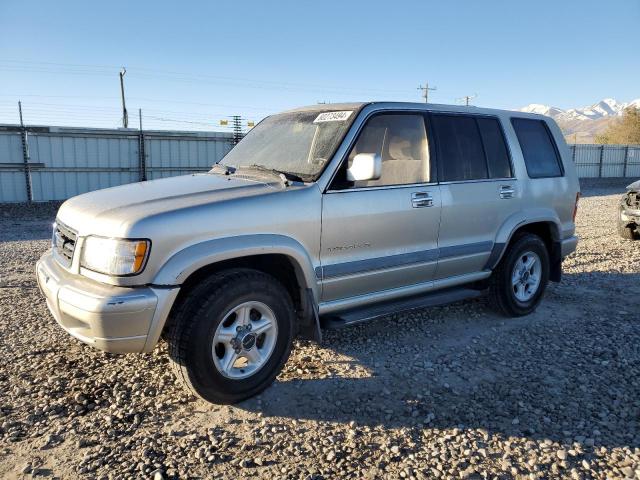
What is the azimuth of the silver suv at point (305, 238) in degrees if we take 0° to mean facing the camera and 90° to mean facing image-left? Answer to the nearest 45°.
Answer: approximately 45°

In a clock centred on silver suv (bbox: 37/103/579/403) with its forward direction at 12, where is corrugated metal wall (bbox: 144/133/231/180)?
The corrugated metal wall is roughly at 4 o'clock from the silver suv.

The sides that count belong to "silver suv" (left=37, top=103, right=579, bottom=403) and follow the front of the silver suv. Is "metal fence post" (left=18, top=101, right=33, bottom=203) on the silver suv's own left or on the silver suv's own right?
on the silver suv's own right
